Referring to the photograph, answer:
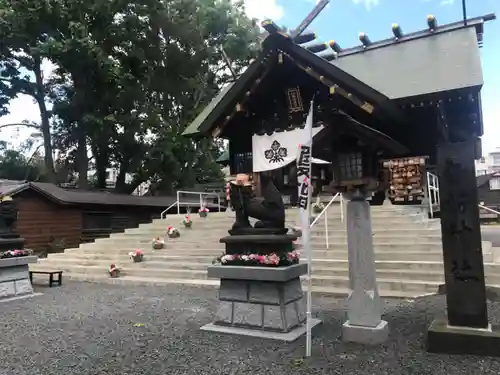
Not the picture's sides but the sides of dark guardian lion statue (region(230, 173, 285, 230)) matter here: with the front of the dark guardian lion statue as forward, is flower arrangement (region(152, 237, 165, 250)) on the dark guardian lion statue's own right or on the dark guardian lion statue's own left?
on the dark guardian lion statue's own right

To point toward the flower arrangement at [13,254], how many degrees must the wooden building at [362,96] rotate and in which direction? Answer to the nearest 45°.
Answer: approximately 45° to its right

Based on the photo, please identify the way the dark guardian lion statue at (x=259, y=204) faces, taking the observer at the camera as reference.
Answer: facing to the left of the viewer

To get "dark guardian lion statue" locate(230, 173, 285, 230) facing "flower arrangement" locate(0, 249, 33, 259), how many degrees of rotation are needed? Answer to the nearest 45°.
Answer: approximately 45° to its right

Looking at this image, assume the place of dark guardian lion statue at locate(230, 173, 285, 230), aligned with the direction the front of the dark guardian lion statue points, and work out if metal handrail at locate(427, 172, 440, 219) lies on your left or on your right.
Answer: on your right

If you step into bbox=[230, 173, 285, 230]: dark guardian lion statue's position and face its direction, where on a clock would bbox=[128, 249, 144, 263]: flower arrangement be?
The flower arrangement is roughly at 2 o'clock from the dark guardian lion statue.

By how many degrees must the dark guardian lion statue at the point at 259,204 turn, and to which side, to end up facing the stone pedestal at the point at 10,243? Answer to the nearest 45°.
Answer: approximately 45° to its right

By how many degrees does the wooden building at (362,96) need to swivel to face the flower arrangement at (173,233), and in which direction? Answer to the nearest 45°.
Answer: approximately 45° to its right

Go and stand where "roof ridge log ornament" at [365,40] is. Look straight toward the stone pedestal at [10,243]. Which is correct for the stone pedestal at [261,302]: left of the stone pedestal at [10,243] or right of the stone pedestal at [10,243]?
left

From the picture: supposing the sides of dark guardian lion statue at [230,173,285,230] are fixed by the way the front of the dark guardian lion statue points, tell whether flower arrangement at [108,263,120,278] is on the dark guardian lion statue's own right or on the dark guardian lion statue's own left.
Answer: on the dark guardian lion statue's own right

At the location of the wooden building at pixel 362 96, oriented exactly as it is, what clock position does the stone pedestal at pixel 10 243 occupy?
The stone pedestal is roughly at 1 o'clock from the wooden building.
